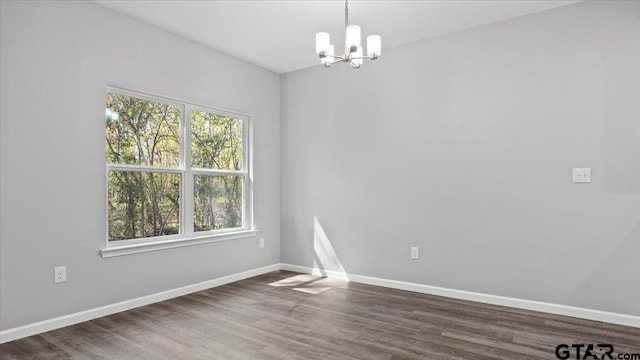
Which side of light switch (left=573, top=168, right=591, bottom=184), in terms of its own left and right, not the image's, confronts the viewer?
front

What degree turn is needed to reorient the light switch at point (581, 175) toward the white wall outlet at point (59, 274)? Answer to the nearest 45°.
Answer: approximately 45° to its right

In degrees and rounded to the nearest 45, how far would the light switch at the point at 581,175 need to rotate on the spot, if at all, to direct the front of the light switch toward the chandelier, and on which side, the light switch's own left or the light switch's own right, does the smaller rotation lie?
approximately 45° to the light switch's own right
